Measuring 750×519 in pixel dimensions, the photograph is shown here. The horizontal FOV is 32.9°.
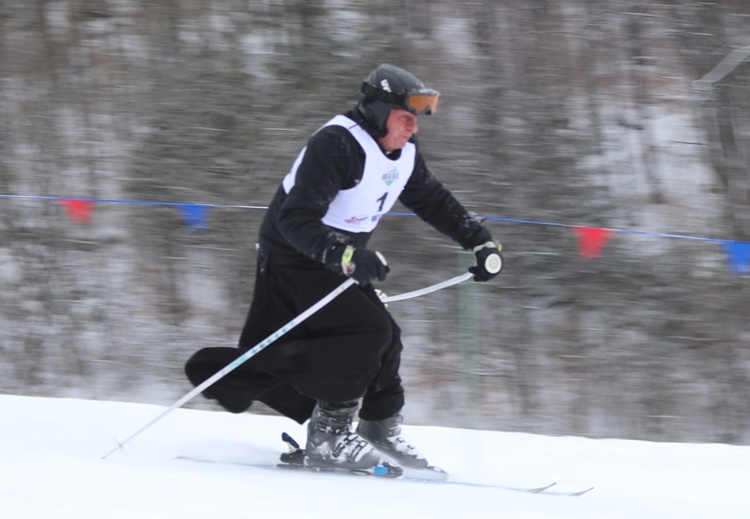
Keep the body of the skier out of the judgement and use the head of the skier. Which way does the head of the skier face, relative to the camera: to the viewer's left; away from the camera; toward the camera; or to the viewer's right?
to the viewer's right

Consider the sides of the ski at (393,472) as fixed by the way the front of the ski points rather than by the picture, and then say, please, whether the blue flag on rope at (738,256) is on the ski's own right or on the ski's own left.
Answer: on the ski's own left

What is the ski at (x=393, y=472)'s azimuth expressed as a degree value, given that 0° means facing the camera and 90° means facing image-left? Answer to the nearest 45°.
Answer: approximately 270°

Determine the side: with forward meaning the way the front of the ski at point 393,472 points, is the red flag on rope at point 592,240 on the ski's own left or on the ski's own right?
on the ski's own left

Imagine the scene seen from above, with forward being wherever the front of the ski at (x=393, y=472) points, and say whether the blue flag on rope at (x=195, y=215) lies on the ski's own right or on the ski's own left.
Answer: on the ski's own left

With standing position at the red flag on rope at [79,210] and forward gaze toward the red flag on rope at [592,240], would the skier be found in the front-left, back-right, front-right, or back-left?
front-right
